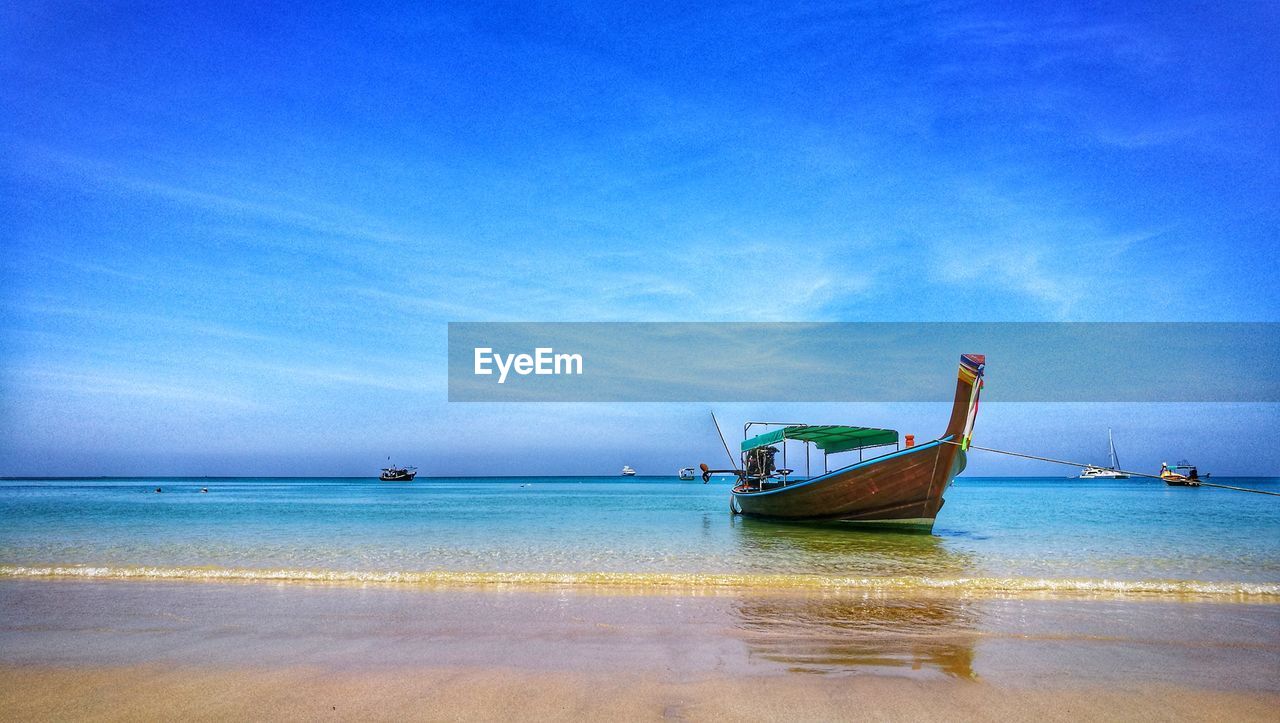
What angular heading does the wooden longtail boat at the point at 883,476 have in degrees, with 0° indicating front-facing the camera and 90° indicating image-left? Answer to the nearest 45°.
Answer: approximately 315°
